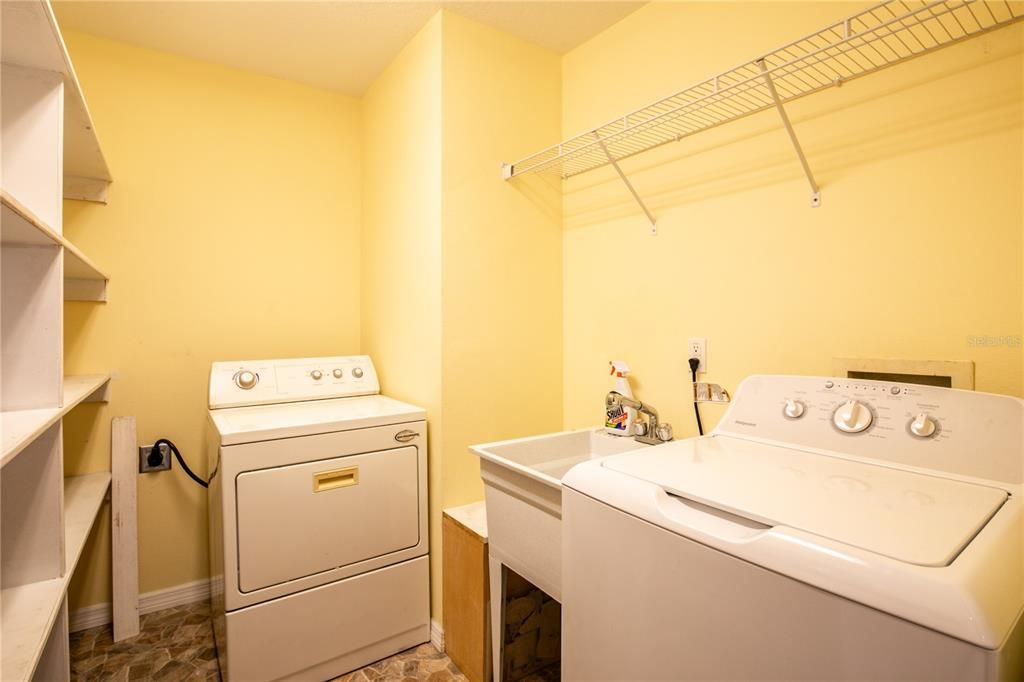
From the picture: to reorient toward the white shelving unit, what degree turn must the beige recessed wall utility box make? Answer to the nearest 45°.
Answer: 0° — it already faces it

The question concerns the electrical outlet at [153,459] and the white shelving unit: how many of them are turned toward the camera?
1

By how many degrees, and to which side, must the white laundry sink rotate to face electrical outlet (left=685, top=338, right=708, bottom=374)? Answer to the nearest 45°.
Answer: approximately 135° to its left

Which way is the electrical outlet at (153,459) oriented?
toward the camera

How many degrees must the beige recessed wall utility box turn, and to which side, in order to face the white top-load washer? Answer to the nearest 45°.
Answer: approximately 45° to its left

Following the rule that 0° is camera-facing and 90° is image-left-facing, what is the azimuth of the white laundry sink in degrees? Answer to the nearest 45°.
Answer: approximately 45°

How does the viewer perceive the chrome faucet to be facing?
facing the viewer and to the left of the viewer

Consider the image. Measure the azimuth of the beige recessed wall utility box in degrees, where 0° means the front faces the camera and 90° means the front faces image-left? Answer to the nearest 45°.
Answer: approximately 45°

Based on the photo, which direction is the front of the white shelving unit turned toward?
to the viewer's right

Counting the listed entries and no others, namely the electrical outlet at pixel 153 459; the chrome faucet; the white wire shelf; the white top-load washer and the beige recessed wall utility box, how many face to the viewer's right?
0

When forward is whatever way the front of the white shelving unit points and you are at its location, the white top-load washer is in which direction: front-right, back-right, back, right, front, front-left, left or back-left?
front-right

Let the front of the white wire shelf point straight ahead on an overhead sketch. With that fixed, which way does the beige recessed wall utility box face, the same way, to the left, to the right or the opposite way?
the same way

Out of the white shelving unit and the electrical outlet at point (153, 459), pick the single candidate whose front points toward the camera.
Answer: the electrical outlet

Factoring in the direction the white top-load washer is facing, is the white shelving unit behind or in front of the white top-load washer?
in front
